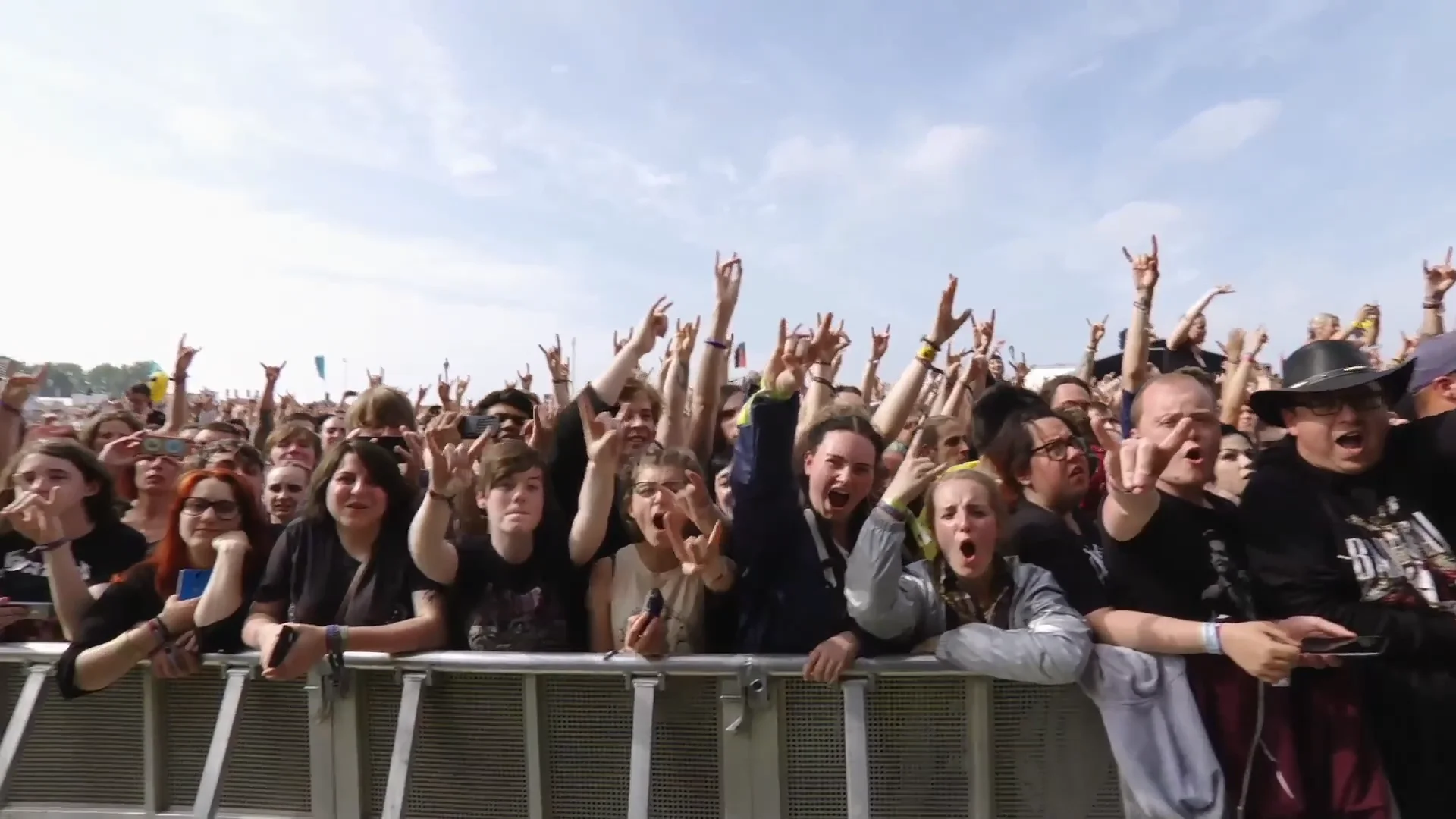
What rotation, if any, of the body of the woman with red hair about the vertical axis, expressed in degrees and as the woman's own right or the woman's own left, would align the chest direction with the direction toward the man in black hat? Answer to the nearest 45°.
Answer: approximately 45° to the woman's own left

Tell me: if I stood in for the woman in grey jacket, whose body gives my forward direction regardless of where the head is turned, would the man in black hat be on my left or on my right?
on my left

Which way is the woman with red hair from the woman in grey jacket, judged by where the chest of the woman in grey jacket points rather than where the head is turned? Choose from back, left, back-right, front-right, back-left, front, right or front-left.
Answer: right

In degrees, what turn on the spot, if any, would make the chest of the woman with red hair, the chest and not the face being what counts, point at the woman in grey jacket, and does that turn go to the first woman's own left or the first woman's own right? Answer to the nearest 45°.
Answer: approximately 45° to the first woman's own left

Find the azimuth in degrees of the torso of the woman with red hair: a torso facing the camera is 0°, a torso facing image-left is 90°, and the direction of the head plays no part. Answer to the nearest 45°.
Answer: approximately 0°

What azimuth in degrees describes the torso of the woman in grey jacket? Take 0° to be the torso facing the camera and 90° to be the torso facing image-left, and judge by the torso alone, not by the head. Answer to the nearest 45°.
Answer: approximately 0°

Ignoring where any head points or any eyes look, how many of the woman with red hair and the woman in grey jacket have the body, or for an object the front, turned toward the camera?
2
